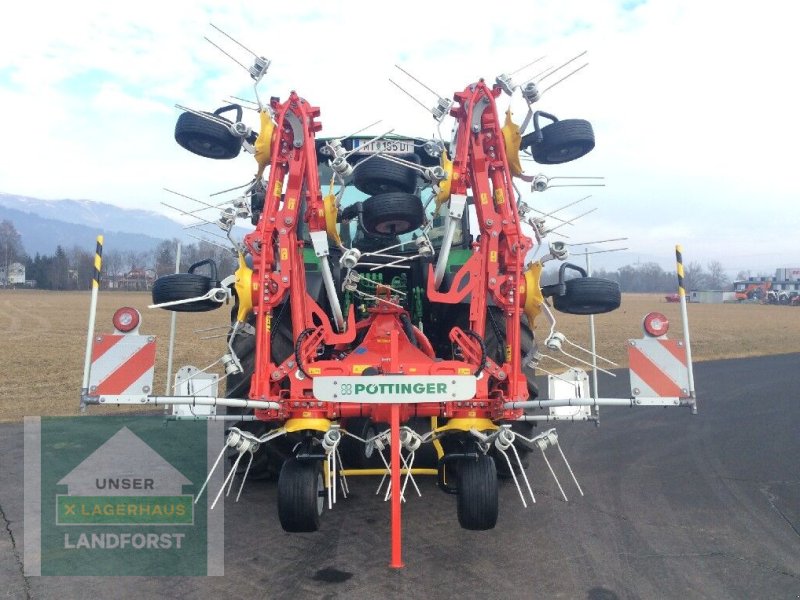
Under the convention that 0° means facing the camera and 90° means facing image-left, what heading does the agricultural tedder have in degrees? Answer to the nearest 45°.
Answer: approximately 180°
